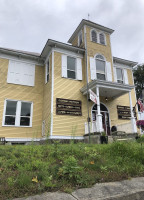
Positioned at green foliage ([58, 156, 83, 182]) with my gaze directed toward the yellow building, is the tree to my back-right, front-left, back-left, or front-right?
front-right

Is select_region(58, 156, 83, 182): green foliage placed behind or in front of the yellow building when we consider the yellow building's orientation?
in front

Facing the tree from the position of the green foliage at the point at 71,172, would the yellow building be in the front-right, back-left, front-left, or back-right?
front-left

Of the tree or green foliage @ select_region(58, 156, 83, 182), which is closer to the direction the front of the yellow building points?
the green foliage

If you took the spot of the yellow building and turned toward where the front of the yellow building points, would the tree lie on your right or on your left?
on your left

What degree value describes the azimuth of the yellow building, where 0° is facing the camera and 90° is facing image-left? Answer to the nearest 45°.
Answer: approximately 315°
